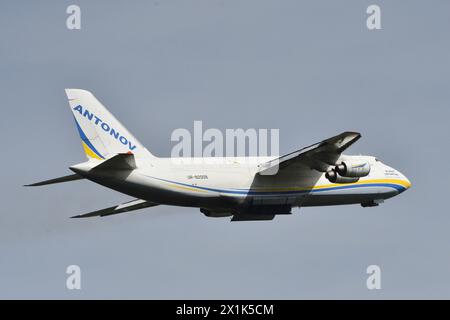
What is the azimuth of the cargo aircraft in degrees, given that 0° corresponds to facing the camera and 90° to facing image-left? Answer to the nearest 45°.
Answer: approximately 225°
